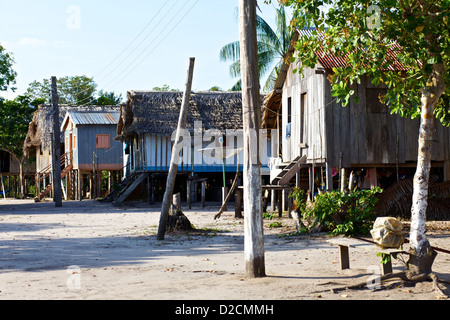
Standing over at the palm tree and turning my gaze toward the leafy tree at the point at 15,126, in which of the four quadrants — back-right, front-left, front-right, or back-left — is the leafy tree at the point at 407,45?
back-left

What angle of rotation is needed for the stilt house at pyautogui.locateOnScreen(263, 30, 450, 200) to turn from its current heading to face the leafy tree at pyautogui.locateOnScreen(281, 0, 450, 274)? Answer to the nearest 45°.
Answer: approximately 45° to its left

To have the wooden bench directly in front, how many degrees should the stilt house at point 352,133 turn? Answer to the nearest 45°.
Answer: approximately 45° to its left

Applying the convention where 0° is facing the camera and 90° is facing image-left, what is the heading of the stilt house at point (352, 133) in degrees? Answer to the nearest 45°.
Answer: approximately 45°

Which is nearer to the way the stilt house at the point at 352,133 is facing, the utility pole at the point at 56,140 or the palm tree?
the utility pole

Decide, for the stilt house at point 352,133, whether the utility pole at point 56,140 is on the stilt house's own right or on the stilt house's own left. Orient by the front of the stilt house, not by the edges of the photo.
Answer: on the stilt house's own right

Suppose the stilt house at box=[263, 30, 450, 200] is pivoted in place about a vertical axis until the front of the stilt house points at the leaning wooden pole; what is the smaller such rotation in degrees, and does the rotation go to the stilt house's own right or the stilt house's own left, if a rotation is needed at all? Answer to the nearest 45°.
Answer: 0° — it already faces it

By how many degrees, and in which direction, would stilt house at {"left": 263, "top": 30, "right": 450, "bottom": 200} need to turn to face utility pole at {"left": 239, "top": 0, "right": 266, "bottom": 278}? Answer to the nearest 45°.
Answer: approximately 45° to its left

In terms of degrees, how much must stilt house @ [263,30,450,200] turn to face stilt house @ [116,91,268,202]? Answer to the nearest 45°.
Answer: approximately 90° to its right
